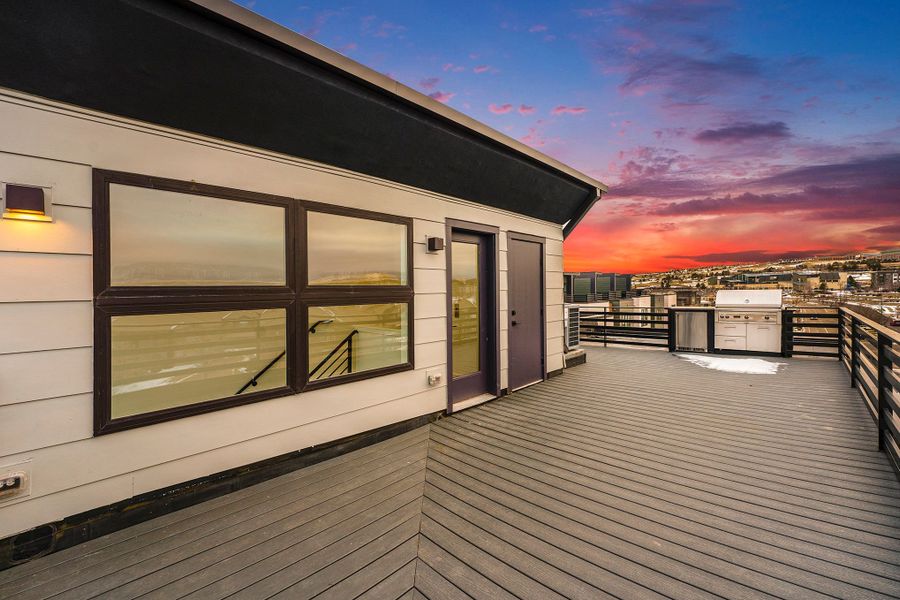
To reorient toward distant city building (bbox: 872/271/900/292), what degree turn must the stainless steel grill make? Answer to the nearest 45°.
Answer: approximately 135° to its left

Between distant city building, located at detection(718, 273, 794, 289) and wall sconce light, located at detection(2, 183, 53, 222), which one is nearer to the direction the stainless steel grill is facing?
the wall sconce light

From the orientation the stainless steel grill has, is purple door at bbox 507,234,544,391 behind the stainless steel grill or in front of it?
in front

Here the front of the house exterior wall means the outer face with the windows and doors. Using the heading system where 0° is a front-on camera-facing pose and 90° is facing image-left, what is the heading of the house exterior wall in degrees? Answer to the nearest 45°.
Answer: approximately 315°

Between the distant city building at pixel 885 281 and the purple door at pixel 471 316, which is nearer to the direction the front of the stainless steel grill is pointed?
the purple door

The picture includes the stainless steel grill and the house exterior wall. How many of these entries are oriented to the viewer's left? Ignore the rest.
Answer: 0

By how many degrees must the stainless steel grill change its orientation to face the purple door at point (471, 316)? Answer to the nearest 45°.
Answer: approximately 45° to its right

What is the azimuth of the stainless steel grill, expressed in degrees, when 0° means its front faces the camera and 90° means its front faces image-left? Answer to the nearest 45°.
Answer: approximately 0°

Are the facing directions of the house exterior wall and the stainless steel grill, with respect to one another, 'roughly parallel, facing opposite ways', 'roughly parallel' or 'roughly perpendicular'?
roughly perpendicular
